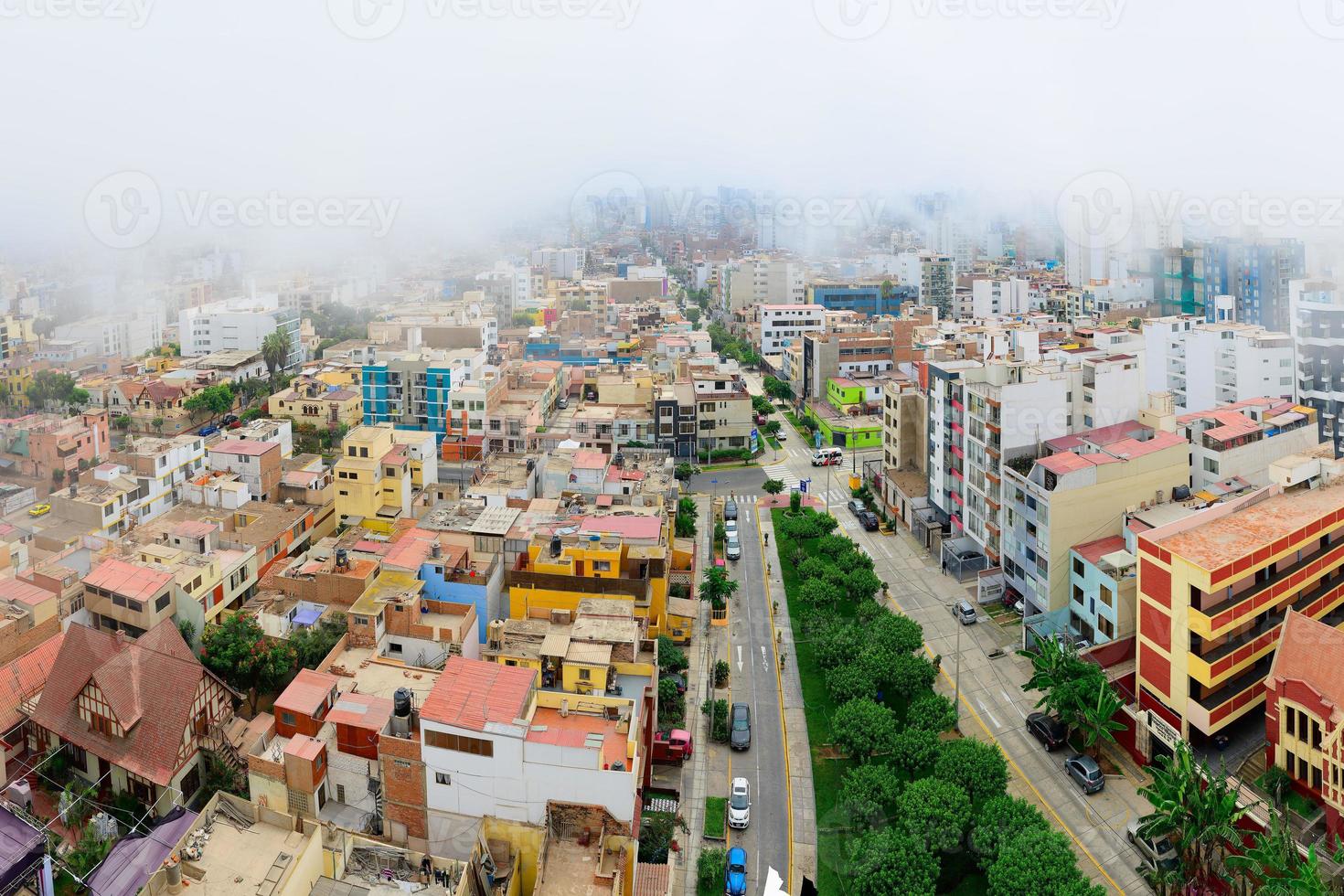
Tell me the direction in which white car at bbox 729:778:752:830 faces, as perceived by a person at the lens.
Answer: facing the viewer

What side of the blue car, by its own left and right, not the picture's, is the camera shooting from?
front

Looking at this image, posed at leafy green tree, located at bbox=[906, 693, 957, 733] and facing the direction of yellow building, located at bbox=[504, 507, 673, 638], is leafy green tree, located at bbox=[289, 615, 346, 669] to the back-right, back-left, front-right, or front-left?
front-left

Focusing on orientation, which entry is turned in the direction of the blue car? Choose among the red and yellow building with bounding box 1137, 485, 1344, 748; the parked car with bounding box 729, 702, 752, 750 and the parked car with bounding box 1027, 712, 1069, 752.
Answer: the parked car with bounding box 729, 702, 752, 750

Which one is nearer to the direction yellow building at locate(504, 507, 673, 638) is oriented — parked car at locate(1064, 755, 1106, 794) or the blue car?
the parked car

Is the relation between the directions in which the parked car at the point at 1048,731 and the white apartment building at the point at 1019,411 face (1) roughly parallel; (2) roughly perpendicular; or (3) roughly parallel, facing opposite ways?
roughly perpendicular

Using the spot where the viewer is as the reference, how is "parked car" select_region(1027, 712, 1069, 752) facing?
facing away from the viewer and to the left of the viewer

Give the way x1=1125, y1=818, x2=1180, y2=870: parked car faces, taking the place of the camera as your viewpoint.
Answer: facing away from the viewer and to the left of the viewer

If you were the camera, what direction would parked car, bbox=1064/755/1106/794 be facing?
facing away from the viewer and to the left of the viewer

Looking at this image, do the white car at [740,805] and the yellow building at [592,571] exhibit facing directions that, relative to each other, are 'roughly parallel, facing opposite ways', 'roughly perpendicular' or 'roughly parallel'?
roughly perpendicular

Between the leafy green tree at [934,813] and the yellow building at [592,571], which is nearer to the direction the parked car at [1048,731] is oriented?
the yellow building

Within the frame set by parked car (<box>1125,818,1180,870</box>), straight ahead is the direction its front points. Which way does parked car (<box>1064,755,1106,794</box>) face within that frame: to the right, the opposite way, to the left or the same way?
the same way

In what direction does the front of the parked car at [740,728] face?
toward the camera

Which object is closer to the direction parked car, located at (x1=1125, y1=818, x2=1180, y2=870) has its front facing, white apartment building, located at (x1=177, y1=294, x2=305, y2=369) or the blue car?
the white apartment building

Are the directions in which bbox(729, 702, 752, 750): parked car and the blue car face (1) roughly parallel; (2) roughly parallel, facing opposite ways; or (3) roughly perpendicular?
roughly parallel
